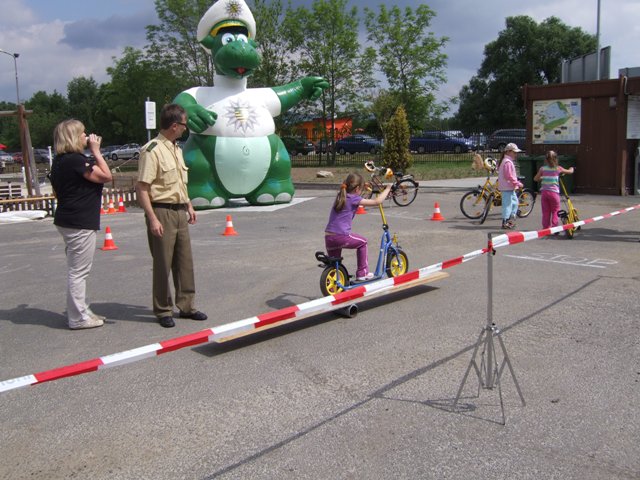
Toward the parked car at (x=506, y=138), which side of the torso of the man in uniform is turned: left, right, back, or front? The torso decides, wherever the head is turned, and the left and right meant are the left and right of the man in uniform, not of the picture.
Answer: left

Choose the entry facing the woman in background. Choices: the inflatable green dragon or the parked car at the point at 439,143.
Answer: the inflatable green dragon

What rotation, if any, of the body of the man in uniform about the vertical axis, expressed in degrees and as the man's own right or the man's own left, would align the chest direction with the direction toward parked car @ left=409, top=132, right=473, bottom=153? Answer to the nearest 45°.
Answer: approximately 90° to the man's own left

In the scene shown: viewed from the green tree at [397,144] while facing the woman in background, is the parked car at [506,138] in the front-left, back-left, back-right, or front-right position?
back-left

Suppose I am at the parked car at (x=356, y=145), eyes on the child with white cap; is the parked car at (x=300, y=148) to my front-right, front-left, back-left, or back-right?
back-right

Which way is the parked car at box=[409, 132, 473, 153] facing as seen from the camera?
to the viewer's right

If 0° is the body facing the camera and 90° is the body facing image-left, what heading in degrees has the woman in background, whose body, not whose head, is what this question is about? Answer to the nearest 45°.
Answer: approximately 270°

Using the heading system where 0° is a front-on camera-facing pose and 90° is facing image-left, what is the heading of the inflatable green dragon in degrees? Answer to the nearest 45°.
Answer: approximately 0°

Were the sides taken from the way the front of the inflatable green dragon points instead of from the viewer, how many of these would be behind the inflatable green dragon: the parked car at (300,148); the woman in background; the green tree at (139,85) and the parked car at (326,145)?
3
